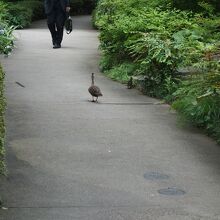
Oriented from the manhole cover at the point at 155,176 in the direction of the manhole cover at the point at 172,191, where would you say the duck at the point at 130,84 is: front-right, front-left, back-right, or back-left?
back-left
